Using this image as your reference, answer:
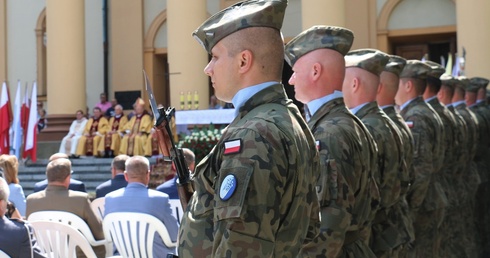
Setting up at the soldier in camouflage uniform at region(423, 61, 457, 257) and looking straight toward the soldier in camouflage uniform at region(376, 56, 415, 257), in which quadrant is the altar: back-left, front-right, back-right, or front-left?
back-right

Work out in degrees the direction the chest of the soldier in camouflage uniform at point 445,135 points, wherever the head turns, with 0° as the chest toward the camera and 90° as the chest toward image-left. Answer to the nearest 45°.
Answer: approximately 135°

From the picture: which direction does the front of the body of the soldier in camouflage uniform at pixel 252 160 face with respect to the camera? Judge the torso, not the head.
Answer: to the viewer's left

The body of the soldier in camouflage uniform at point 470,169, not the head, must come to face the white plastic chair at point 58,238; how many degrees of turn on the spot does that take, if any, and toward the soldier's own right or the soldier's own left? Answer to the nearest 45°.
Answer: approximately 45° to the soldier's own left

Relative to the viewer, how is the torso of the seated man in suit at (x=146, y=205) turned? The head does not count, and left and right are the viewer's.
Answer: facing away from the viewer

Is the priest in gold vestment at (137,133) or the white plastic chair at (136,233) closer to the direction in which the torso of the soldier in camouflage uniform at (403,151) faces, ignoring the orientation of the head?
the white plastic chair

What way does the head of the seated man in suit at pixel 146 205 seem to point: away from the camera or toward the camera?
away from the camera

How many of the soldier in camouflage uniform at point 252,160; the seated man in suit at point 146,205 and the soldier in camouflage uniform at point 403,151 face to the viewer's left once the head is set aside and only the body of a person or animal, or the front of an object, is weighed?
2

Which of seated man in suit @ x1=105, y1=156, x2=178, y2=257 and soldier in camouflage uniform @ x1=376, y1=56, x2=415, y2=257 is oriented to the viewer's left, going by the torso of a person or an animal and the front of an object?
the soldier in camouflage uniform

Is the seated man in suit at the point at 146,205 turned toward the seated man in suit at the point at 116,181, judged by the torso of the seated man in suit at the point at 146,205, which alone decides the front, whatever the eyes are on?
yes

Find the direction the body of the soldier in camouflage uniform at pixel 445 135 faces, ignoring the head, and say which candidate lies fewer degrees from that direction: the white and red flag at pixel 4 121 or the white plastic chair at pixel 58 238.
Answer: the white and red flag
